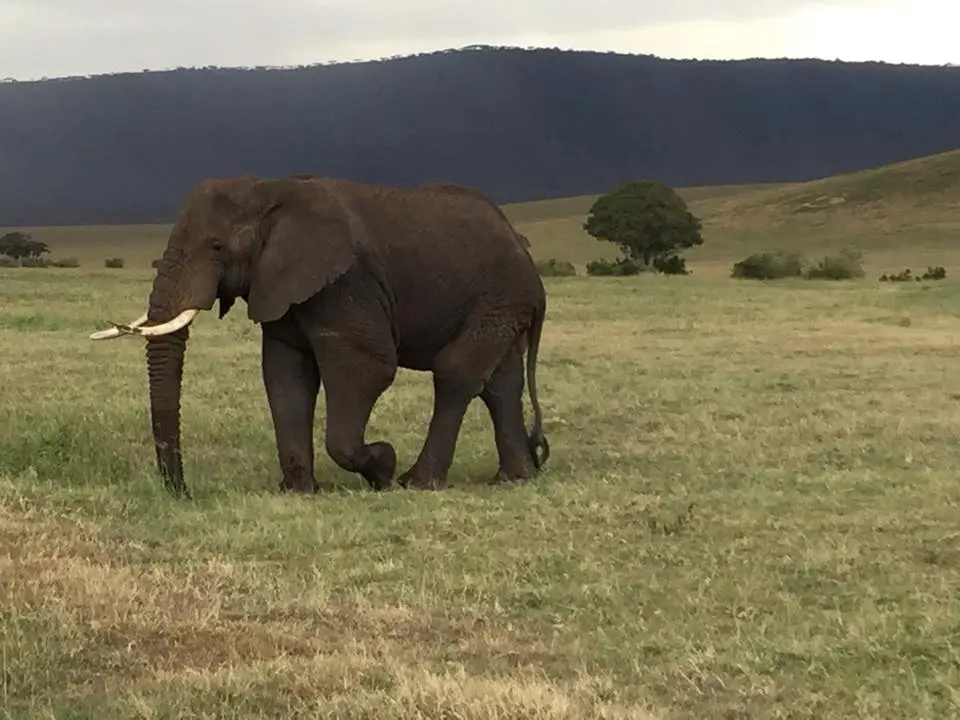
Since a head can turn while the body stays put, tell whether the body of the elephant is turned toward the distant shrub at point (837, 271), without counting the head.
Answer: no

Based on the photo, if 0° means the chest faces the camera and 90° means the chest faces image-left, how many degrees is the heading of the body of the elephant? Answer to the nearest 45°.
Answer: approximately 90°
